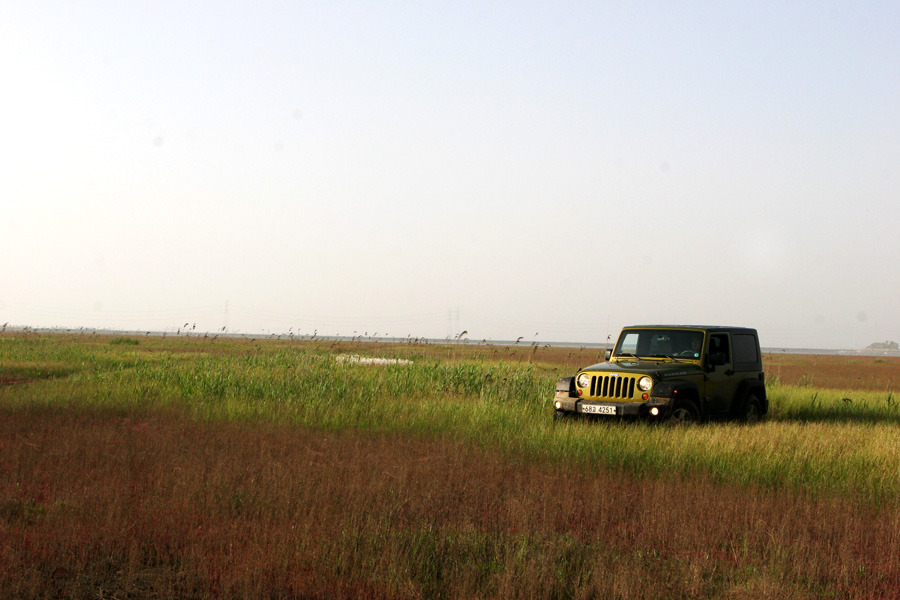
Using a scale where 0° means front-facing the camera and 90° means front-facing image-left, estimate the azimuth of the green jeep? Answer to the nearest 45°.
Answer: approximately 45°
